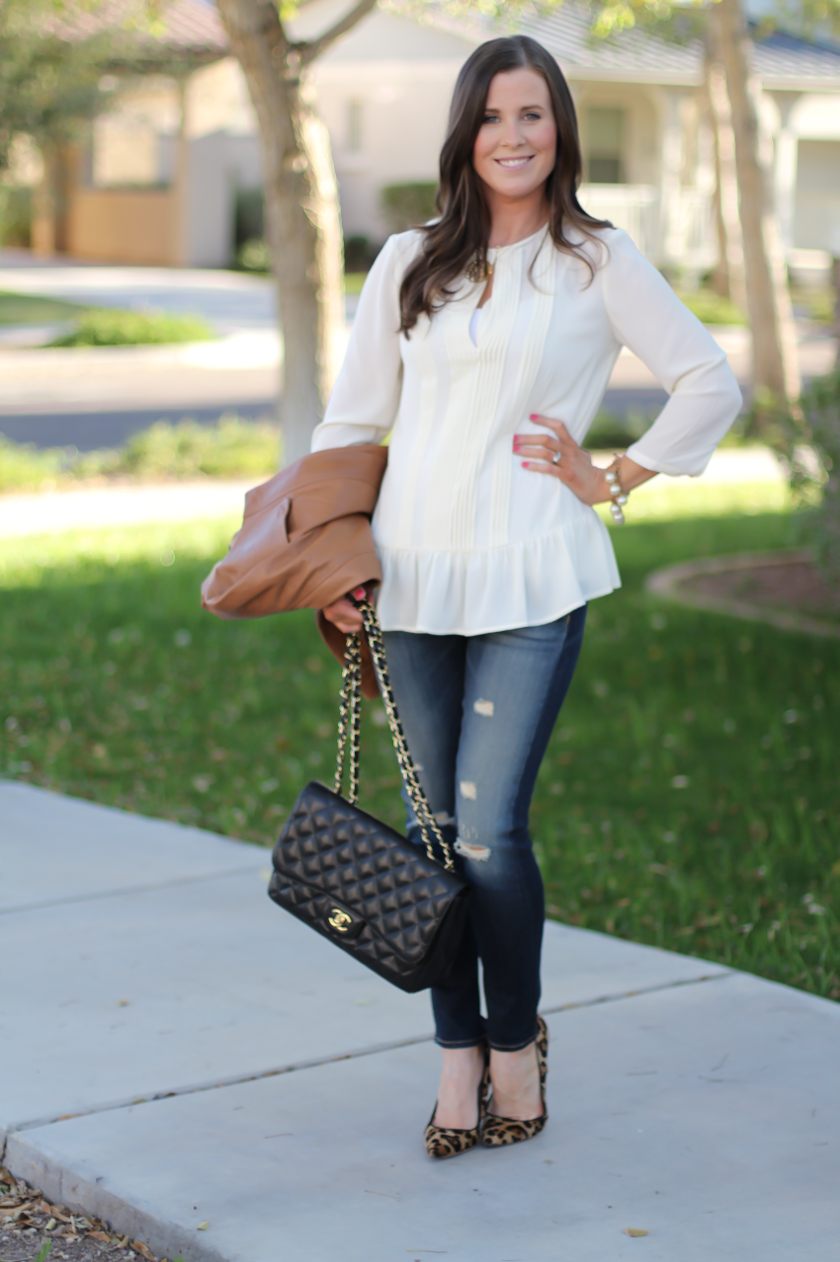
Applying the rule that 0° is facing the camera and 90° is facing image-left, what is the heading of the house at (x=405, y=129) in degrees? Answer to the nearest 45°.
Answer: approximately 0°

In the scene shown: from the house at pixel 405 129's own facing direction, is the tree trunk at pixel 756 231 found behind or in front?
in front

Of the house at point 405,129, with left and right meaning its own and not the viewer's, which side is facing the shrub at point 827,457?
front

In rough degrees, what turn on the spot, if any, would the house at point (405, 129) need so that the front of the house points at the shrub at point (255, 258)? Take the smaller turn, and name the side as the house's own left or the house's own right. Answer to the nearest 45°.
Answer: approximately 90° to the house's own right

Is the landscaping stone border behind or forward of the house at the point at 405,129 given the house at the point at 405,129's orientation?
forward

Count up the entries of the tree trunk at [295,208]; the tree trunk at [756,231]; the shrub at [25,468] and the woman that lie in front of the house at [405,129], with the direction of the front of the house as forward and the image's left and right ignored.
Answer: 4

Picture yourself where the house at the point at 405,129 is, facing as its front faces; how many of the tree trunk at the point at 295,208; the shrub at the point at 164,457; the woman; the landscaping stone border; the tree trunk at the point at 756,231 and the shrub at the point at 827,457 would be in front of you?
6

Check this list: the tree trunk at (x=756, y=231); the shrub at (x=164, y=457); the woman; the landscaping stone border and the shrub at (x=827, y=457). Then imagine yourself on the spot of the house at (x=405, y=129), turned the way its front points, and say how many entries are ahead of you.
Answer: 5

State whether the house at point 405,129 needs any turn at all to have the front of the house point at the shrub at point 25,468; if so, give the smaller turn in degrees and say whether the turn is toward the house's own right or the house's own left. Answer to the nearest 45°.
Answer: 0° — it already faces it

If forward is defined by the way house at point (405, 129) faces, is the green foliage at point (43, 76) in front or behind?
in front
